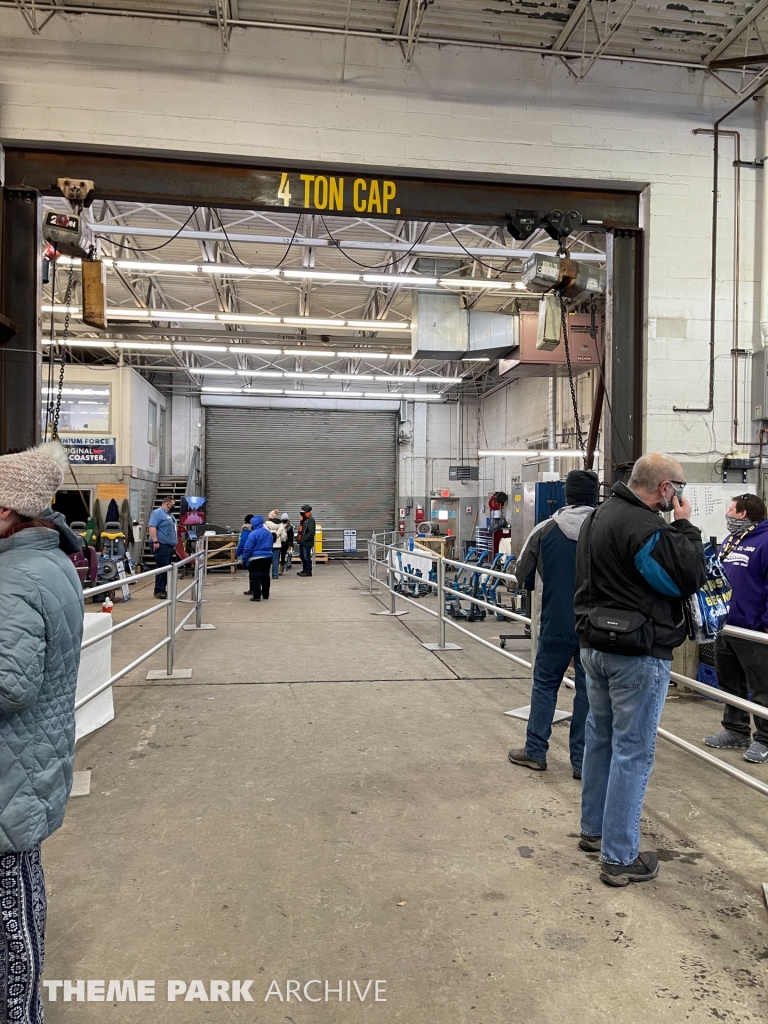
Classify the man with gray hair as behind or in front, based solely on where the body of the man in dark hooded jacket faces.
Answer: behind

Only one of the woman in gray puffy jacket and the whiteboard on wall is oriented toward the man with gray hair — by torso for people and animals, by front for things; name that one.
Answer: the whiteboard on wall

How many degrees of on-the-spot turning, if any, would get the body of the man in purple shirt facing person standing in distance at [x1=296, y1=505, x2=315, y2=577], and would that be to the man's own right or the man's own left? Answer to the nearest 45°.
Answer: approximately 90° to the man's own right

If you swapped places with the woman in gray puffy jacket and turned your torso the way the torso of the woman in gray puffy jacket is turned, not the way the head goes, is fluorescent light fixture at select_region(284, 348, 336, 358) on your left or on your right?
on your right

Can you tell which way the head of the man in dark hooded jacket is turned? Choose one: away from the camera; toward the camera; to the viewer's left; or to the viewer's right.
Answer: away from the camera
